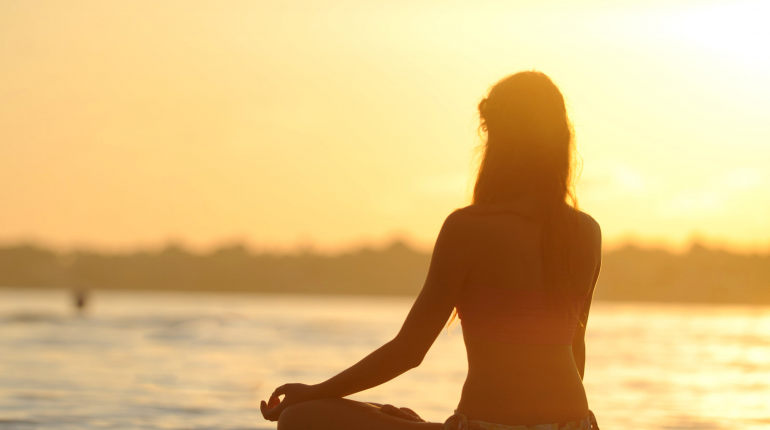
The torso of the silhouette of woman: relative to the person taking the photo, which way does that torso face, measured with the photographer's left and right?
facing away from the viewer and to the left of the viewer
